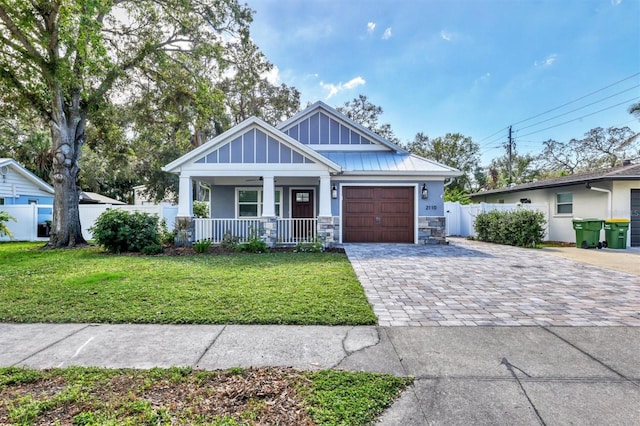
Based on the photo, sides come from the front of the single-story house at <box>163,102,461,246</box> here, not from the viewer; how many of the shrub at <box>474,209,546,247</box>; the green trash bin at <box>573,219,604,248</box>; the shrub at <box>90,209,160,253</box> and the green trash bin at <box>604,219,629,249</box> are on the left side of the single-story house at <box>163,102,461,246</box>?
3

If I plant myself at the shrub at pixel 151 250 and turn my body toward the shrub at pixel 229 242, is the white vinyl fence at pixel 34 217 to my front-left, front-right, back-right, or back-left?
back-left

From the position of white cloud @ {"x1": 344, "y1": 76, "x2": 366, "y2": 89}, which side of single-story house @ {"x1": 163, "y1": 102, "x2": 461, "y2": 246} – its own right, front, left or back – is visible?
back

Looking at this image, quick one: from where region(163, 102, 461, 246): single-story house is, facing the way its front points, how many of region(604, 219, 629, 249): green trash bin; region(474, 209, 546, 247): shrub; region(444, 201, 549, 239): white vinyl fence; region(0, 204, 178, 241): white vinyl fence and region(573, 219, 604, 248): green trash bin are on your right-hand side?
1

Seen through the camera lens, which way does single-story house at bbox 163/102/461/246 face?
facing the viewer

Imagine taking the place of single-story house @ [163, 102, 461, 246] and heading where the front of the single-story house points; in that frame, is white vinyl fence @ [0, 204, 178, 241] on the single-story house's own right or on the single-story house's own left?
on the single-story house's own right

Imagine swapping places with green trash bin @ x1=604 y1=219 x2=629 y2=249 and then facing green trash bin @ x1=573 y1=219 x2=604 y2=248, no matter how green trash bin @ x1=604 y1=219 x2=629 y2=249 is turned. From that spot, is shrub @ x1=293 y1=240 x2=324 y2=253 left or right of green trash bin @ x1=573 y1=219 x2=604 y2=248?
left

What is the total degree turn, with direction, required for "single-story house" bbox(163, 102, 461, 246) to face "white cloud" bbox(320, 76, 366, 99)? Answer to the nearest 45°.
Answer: approximately 180°

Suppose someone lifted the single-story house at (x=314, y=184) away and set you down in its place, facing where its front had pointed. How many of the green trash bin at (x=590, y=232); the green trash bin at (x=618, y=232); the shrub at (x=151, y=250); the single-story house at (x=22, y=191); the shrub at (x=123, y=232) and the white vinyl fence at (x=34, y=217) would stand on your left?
2

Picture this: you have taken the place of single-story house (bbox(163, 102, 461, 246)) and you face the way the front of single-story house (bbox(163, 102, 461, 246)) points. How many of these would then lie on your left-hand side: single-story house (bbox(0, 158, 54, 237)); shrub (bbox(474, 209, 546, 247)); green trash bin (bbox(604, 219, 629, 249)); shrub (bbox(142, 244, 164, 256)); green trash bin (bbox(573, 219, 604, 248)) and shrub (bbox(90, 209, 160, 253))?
3

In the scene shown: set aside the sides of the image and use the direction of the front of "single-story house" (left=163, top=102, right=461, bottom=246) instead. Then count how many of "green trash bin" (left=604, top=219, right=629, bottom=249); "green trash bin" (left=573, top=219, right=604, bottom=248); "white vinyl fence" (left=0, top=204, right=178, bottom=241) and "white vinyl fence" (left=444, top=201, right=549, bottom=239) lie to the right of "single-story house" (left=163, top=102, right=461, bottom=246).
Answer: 1

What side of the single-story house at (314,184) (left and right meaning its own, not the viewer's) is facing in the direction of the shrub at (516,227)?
left

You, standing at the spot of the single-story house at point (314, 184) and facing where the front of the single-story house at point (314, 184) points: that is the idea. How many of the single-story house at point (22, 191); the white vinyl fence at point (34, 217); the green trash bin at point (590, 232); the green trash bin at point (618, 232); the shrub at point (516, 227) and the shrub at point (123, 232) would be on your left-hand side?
3

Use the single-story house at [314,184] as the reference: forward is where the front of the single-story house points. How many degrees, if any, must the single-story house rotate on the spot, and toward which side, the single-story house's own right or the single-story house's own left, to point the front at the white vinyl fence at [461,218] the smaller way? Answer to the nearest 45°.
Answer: approximately 135° to the single-story house's own left

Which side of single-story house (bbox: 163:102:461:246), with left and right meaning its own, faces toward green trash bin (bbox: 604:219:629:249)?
left

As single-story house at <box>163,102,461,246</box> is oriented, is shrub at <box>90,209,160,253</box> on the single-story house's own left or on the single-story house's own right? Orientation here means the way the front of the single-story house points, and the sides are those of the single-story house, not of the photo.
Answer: on the single-story house's own right
